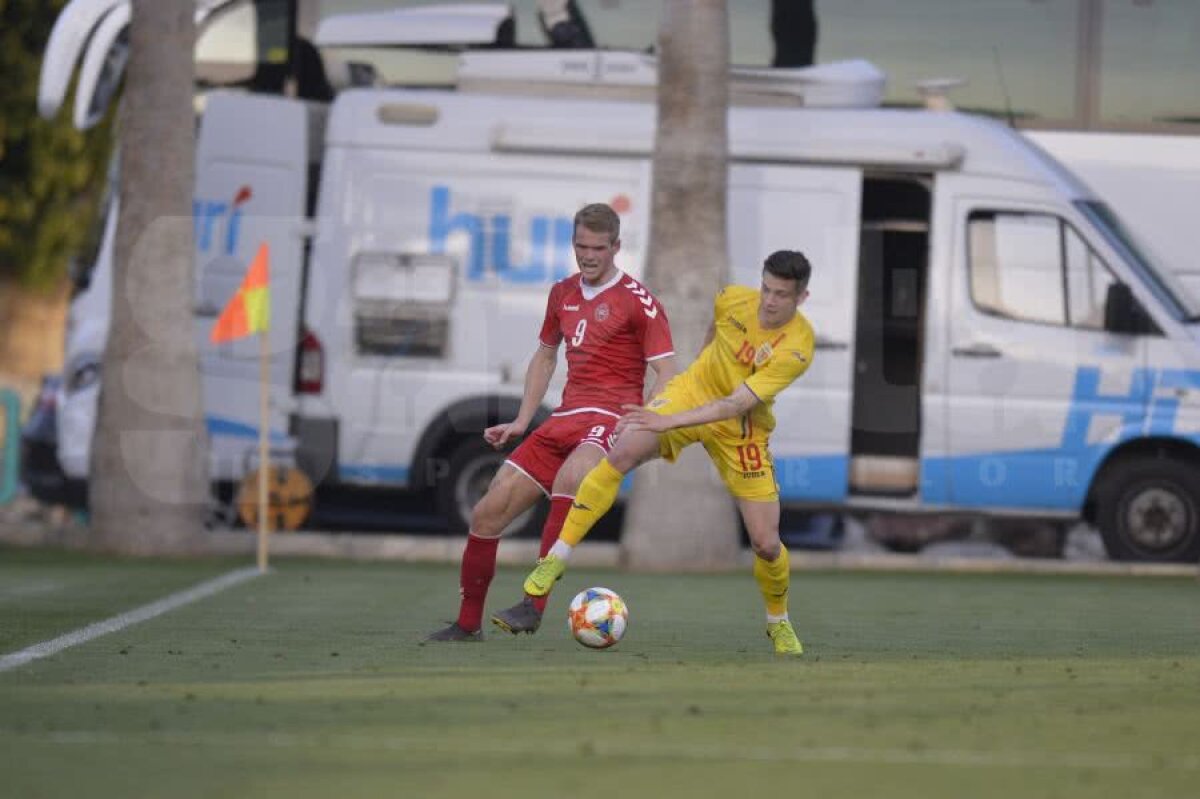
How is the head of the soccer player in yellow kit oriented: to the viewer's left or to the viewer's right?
to the viewer's left

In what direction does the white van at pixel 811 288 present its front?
to the viewer's right

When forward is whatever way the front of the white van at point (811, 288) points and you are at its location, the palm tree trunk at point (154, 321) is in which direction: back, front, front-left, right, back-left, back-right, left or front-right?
back
